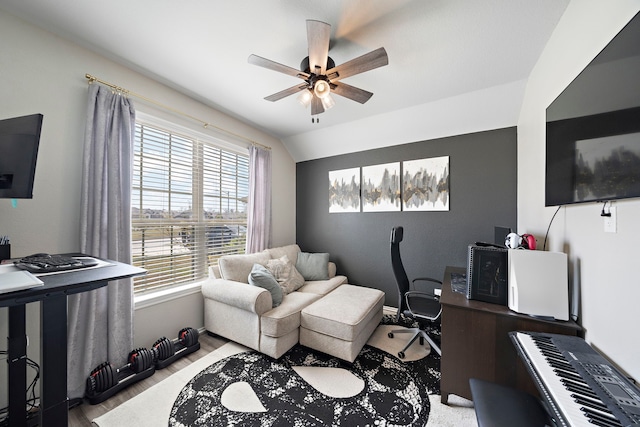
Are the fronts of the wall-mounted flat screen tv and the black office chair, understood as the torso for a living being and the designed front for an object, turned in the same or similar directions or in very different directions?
very different directions

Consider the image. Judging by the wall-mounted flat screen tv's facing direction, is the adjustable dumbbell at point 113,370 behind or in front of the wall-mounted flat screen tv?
in front

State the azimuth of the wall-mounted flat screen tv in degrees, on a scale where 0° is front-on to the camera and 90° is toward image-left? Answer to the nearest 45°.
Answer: approximately 45°

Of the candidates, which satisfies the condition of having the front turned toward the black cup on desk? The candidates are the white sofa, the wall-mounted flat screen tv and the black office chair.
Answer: the wall-mounted flat screen tv

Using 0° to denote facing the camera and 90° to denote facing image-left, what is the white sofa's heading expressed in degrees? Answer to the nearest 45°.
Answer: approximately 315°

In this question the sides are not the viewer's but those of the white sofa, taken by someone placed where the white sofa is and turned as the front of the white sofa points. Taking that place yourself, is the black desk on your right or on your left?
on your right

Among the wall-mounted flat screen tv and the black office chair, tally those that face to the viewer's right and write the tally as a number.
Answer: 1

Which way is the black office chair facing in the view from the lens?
facing to the right of the viewer

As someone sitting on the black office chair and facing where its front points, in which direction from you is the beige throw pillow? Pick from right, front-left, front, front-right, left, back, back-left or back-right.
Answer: back
